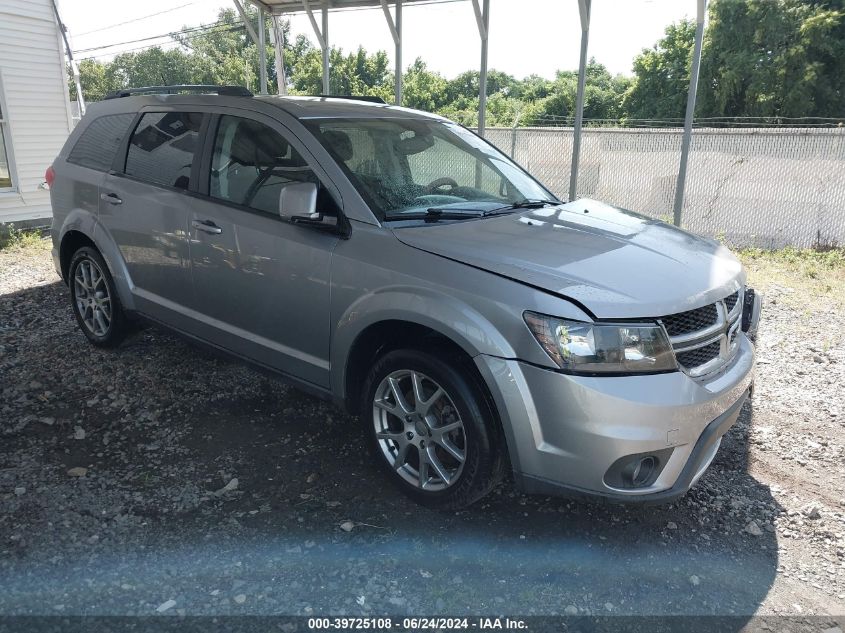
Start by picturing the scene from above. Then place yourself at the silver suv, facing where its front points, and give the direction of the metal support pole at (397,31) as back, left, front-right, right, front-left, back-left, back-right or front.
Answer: back-left

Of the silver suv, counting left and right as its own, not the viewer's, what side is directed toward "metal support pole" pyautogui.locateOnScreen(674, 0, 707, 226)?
left

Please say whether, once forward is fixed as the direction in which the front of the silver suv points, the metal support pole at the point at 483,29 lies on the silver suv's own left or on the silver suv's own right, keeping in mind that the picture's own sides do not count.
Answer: on the silver suv's own left

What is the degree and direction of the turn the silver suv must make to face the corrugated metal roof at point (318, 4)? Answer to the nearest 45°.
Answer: approximately 135° to its left

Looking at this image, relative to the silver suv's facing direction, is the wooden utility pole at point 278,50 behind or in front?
behind

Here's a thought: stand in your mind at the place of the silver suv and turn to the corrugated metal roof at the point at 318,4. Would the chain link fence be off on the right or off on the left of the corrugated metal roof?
right

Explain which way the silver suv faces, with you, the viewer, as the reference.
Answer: facing the viewer and to the right of the viewer

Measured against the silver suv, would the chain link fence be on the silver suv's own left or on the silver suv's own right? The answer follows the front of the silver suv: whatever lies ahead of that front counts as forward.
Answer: on the silver suv's own left
